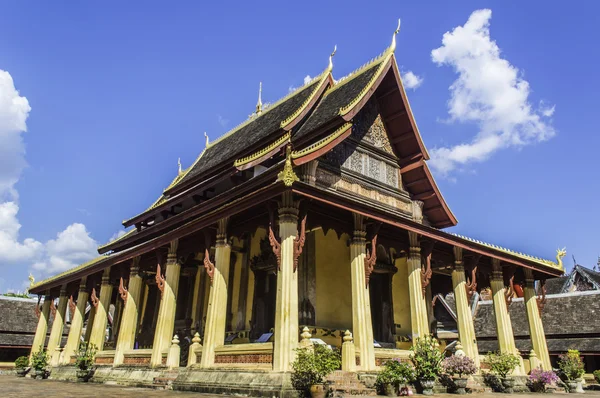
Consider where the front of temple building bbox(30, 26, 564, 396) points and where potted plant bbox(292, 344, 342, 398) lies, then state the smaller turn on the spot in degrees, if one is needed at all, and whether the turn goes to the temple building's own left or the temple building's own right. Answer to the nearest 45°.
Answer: approximately 45° to the temple building's own right

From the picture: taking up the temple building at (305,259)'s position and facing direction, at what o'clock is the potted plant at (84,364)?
The potted plant is roughly at 5 o'clock from the temple building.

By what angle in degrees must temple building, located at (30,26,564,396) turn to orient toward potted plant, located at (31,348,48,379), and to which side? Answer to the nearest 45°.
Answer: approximately 180°

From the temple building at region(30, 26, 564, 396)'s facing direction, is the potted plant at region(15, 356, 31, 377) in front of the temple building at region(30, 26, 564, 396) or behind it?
behind

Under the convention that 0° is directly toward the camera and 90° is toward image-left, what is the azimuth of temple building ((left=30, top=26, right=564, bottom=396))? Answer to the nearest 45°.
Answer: approximately 315°
